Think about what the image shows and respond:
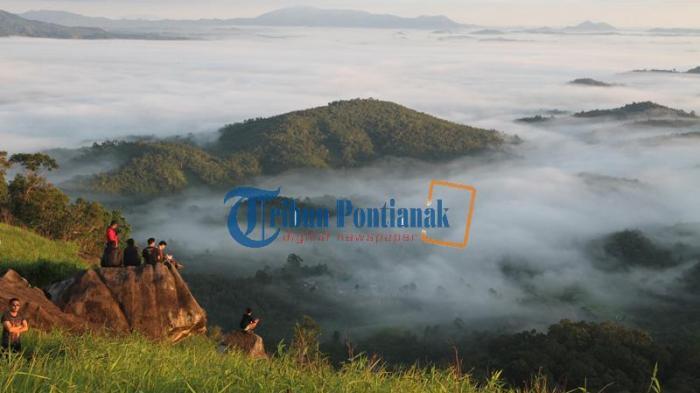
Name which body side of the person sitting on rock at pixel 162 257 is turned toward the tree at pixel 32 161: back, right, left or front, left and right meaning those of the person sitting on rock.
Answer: left

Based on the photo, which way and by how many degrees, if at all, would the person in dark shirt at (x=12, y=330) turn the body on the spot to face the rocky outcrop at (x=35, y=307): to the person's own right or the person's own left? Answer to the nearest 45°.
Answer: approximately 135° to the person's own left

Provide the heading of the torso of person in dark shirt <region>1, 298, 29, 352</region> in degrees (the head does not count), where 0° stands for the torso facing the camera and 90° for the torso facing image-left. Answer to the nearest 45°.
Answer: approximately 315°
